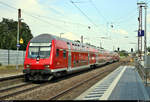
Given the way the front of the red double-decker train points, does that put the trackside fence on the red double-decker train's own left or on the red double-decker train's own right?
on the red double-decker train's own right

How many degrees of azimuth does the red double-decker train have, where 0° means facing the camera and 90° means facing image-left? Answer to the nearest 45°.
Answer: approximately 45°
